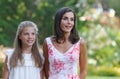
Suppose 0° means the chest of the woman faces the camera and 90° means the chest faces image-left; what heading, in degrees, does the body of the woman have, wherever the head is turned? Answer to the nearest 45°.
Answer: approximately 0°

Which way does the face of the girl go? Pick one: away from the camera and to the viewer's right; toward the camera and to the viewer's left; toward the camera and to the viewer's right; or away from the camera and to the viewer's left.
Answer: toward the camera and to the viewer's right

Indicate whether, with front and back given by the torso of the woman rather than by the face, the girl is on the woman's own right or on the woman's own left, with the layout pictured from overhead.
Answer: on the woman's own right
